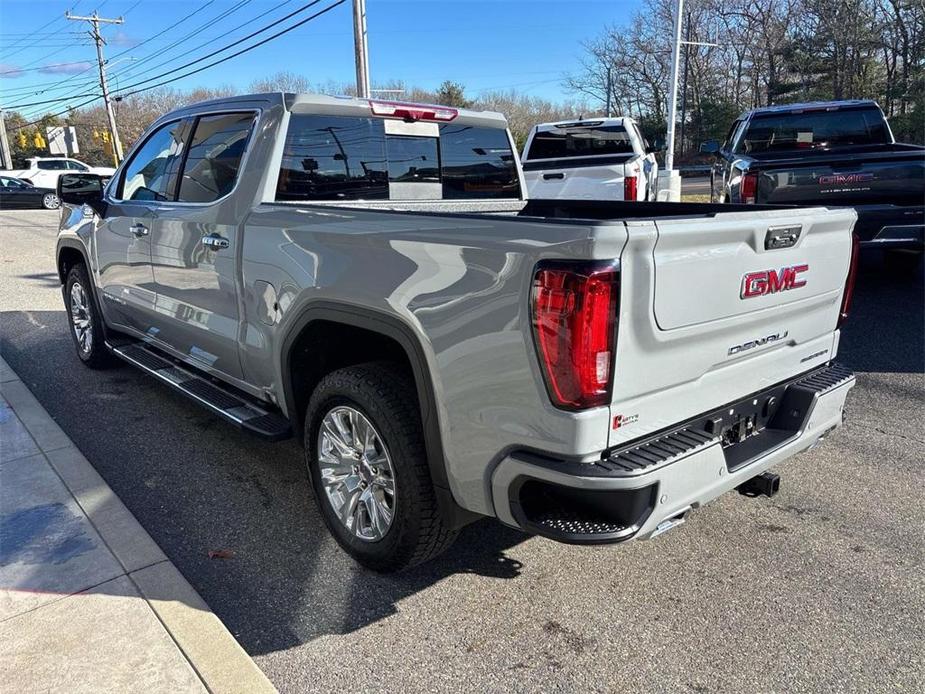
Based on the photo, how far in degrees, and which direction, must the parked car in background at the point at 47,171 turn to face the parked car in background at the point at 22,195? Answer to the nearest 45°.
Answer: approximately 90° to its right

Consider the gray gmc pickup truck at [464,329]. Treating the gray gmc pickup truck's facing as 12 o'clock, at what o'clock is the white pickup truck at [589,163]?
The white pickup truck is roughly at 2 o'clock from the gray gmc pickup truck.

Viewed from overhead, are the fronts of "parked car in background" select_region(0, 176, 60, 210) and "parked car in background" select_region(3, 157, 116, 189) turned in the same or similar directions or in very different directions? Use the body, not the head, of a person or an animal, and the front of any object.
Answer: same or similar directions

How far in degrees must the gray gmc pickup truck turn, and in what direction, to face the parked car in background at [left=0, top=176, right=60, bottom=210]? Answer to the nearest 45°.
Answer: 0° — it already faces it

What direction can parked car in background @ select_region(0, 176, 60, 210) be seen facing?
to the viewer's right

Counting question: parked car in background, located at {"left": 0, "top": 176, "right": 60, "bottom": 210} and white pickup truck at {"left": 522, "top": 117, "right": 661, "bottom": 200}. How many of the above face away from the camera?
1

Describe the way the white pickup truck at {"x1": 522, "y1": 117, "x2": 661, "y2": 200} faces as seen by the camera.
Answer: facing away from the viewer

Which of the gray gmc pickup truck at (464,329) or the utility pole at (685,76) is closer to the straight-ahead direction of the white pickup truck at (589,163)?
the utility pole

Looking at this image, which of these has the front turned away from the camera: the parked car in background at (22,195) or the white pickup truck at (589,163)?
the white pickup truck

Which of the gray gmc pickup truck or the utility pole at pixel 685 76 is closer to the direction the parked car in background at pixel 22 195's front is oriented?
the utility pole

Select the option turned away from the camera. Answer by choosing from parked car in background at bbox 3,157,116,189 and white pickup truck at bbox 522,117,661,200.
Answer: the white pickup truck

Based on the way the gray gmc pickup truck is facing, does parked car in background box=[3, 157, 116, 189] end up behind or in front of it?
in front

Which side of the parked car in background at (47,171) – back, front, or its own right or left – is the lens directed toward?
right

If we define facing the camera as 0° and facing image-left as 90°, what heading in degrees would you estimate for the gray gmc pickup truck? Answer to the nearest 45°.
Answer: approximately 135°

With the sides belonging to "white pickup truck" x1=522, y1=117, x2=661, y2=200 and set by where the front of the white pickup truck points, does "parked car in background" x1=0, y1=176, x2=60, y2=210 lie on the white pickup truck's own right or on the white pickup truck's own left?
on the white pickup truck's own left

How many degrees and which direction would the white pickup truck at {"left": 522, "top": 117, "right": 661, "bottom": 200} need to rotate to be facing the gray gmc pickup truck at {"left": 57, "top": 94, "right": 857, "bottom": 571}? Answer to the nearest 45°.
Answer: approximately 180°
